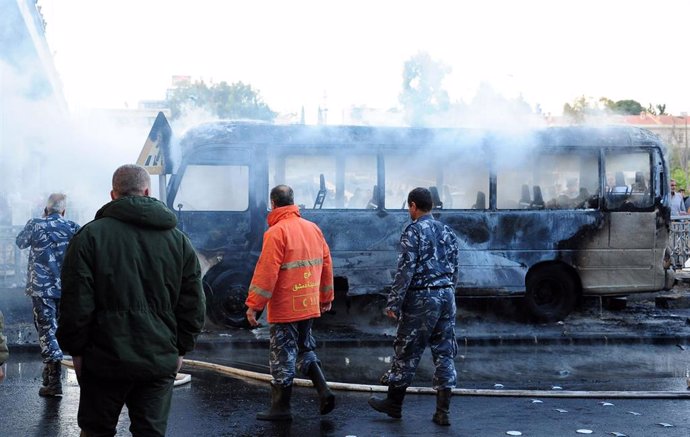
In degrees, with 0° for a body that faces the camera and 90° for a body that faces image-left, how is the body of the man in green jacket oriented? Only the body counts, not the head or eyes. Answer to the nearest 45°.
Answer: approximately 180°

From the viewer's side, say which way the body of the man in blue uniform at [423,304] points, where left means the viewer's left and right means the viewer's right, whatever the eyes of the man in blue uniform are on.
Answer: facing away from the viewer and to the left of the viewer

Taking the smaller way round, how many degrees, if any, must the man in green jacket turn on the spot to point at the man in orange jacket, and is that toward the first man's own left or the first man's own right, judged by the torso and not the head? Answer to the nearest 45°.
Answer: approximately 45° to the first man's own right

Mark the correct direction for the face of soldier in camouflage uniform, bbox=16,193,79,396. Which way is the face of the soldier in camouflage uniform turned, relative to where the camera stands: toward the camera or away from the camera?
away from the camera

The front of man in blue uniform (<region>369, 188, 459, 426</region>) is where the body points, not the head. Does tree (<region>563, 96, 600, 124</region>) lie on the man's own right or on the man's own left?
on the man's own right

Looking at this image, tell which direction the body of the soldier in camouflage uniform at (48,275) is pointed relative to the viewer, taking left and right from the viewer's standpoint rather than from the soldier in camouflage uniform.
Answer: facing away from the viewer and to the left of the viewer
